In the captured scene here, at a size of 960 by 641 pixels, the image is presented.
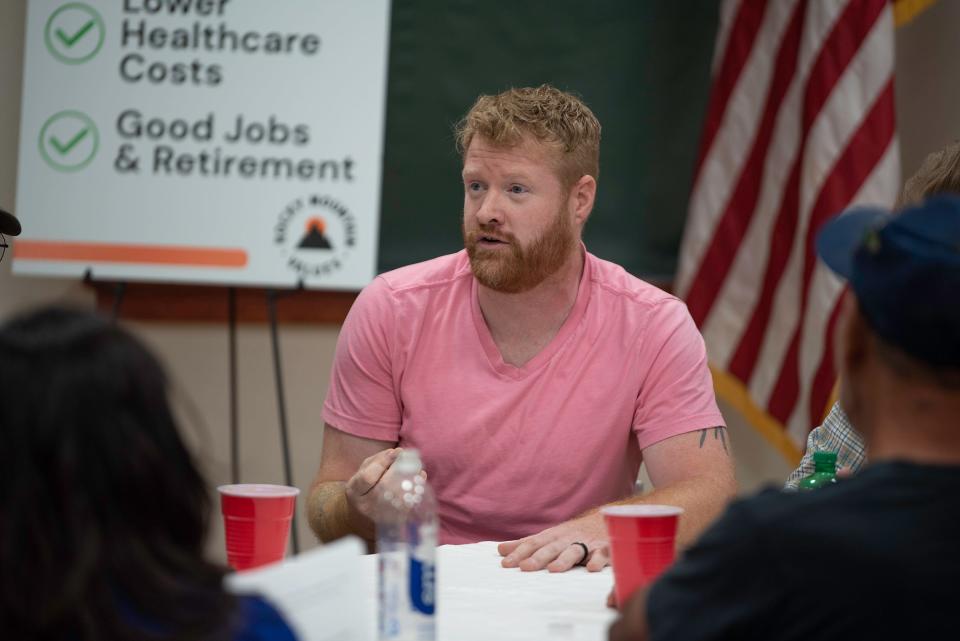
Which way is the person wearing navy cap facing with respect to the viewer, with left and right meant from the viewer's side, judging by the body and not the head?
facing away from the viewer and to the left of the viewer

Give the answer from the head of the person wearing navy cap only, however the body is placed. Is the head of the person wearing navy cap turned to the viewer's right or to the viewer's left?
to the viewer's left

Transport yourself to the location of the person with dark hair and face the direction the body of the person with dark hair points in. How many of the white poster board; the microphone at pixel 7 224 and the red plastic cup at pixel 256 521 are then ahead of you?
3

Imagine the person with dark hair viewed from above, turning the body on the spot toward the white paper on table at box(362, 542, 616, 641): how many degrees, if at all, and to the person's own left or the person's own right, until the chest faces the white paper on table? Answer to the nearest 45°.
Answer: approximately 45° to the person's own right

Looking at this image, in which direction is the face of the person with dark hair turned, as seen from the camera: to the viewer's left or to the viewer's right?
to the viewer's right

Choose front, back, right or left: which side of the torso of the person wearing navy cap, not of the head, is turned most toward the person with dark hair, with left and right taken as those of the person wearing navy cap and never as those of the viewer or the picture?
left

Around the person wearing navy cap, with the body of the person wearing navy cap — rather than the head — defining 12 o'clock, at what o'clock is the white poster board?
The white poster board is roughly at 12 o'clock from the person wearing navy cap.

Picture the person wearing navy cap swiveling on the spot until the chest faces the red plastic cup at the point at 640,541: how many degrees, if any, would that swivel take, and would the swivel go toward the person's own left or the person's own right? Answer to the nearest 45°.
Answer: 0° — they already face it

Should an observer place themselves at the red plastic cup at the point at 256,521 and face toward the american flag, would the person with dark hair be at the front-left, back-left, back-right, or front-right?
back-right

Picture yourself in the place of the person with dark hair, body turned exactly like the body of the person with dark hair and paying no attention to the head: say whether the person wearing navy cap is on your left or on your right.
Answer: on your right

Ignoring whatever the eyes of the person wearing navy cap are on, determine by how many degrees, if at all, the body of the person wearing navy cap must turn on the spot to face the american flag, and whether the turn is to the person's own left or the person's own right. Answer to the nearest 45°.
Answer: approximately 45° to the person's own right

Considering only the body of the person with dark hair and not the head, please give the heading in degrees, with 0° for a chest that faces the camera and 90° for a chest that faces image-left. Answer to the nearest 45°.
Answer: approximately 180°

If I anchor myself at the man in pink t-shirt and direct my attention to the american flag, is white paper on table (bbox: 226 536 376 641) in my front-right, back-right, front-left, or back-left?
back-right
